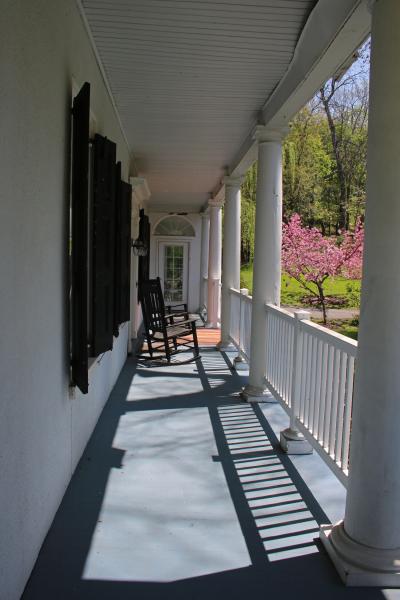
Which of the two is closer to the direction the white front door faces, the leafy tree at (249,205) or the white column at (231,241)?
the white column

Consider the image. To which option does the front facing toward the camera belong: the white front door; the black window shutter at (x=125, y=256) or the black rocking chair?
the white front door

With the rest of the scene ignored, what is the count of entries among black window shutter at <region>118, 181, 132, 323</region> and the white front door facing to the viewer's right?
1

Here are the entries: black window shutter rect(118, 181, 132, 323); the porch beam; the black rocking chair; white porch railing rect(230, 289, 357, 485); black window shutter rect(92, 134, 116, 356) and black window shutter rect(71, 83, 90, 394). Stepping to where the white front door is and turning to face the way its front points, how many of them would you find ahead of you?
6

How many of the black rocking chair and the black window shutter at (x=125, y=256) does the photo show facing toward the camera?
0

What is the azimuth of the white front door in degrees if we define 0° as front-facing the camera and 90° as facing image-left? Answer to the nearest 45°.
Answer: approximately 0°

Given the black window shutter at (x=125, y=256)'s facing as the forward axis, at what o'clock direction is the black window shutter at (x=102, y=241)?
the black window shutter at (x=102, y=241) is roughly at 3 o'clock from the black window shutter at (x=125, y=256).

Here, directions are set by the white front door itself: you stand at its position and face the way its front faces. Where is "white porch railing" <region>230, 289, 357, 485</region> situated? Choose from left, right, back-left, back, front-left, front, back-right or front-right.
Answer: front

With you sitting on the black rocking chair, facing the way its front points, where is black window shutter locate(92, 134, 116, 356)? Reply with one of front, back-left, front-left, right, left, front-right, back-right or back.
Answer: back-right

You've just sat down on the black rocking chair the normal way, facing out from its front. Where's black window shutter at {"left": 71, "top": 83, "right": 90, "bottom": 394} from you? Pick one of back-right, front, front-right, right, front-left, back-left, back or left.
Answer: back-right

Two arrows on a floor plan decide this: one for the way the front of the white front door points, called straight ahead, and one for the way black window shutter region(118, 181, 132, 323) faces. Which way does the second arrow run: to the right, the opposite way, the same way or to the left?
to the left

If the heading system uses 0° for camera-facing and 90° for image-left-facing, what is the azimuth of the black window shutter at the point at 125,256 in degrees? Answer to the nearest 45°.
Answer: approximately 270°

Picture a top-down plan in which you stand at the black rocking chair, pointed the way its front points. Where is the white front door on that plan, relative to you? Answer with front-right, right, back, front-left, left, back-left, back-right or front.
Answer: front-left

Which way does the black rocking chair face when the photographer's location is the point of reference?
facing away from the viewer and to the right of the viewer
